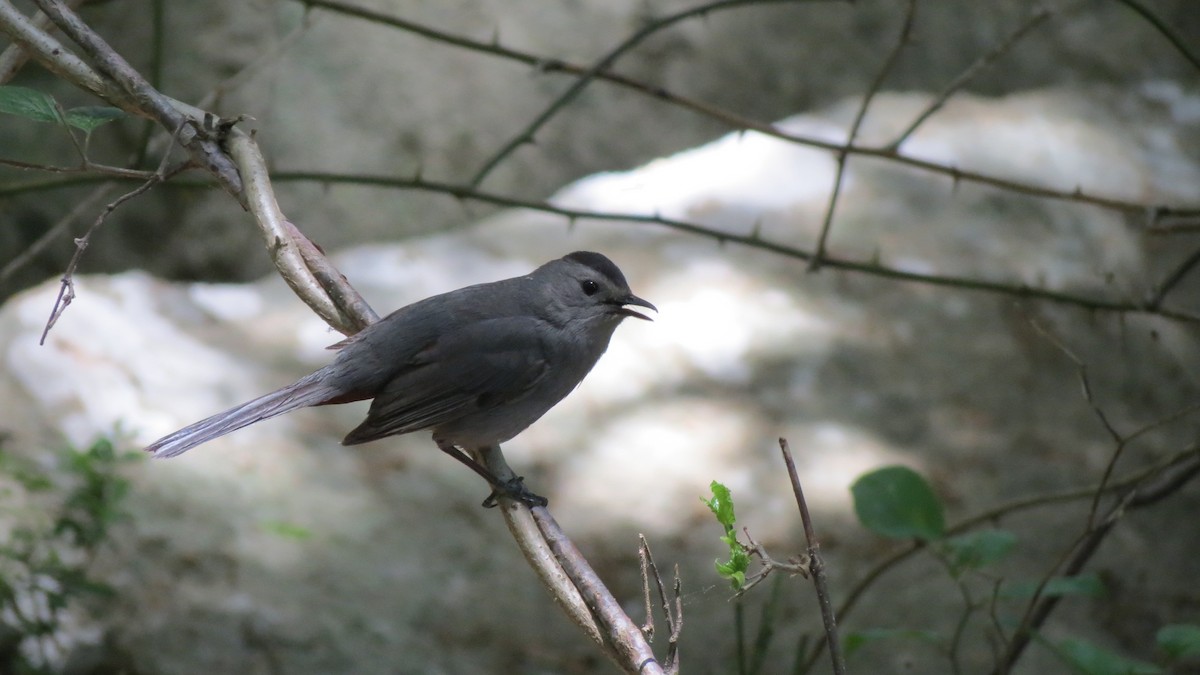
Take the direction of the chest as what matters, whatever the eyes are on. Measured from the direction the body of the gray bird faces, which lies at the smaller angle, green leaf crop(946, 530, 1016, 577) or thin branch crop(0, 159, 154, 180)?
the green leaf

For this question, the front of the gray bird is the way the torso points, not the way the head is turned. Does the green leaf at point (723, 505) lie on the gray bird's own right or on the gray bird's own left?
on the gray bird's own right

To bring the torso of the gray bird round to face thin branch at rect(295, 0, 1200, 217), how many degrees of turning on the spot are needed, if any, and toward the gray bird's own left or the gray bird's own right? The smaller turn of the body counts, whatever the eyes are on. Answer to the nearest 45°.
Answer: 0° — it already faces it

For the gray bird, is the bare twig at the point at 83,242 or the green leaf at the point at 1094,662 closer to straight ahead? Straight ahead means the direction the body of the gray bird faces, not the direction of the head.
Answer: the green leaf

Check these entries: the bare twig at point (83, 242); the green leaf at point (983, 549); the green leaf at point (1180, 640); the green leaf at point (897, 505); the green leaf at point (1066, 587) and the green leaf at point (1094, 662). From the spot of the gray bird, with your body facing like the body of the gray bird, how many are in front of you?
5

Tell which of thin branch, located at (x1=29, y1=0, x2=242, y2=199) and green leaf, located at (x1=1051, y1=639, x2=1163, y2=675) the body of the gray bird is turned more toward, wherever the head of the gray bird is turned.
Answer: the green leaf

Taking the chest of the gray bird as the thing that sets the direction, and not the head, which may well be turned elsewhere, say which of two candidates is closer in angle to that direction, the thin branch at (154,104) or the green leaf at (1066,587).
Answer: the green leaf

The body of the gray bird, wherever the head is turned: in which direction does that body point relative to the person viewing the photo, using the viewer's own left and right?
facing to the right of the viewer

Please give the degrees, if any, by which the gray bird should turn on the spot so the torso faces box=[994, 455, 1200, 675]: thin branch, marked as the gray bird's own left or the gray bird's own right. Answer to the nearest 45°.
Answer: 0° — it already faces it

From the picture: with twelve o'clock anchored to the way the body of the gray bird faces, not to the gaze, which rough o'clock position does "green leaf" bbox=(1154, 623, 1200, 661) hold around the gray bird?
The green leaf is roughly at 12 o'clock from the gray bird.

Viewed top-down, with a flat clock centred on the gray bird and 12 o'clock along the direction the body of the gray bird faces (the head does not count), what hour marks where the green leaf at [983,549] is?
The green leaf is roughly at 12 o'clock from the gray bird.

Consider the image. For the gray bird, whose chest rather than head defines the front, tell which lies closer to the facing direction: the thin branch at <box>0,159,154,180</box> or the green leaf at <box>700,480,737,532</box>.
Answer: the green leaf

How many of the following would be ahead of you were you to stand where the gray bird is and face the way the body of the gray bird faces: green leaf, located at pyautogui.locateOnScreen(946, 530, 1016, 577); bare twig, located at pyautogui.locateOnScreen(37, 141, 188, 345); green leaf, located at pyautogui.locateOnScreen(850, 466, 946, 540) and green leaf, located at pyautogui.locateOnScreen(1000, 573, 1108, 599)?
3

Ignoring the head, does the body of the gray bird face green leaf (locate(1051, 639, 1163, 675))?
yes

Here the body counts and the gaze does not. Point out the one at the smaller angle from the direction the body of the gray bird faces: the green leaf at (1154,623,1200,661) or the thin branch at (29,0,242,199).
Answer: the green leaf
